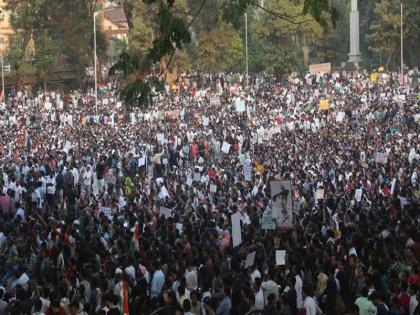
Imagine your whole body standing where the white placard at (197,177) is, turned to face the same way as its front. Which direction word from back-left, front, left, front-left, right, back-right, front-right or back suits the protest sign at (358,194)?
front-left

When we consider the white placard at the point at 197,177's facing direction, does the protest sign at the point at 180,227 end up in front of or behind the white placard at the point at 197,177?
in front

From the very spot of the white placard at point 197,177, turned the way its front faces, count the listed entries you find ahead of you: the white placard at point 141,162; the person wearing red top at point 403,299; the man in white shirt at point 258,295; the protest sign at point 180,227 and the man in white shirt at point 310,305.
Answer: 4

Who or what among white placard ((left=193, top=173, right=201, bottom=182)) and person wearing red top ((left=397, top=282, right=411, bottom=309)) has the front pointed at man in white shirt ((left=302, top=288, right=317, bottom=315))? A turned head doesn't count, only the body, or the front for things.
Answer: the white placard

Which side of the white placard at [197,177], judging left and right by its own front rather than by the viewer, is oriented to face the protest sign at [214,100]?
back

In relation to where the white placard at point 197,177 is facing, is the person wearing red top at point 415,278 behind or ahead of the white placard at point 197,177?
ahead

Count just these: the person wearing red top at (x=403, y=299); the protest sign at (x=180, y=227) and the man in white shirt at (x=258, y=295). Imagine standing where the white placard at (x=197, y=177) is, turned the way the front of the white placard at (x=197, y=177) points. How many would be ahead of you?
3

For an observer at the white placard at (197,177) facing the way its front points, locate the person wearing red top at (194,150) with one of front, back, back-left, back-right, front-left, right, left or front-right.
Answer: back

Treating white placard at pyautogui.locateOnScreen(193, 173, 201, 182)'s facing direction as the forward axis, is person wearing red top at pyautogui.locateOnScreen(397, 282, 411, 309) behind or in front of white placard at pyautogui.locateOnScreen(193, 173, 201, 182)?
in front

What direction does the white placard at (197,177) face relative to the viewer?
toward the camera
